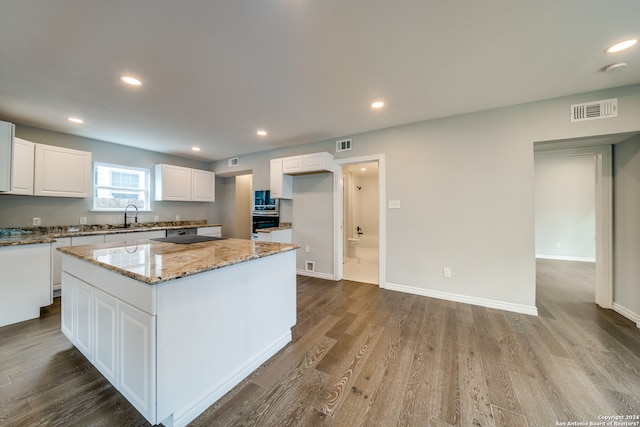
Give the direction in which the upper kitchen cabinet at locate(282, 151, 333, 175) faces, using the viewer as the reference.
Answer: facing the viewer and to the left of the viewer

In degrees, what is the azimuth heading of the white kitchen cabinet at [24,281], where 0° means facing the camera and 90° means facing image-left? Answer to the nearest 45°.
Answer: approximately 270°

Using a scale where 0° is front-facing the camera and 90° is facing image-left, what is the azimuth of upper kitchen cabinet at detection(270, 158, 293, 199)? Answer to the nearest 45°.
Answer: approximately 45°

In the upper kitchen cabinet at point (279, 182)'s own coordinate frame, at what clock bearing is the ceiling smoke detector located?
The ceiling smoke detector is roughly at 9 o'clock from the upper kitchen cabinet.

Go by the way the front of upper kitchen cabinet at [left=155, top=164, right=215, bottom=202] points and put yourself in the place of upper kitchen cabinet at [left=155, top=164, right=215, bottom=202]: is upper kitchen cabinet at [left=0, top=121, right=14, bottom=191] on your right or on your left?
on your right

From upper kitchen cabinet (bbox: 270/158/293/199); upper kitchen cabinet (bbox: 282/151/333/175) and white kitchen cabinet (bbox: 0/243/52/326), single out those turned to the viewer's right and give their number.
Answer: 1

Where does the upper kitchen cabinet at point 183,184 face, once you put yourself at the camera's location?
facing the viewer and to the right of the viewer

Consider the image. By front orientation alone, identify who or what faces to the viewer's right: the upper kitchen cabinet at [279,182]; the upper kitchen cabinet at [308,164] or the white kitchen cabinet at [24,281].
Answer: the white kitchen cabinet

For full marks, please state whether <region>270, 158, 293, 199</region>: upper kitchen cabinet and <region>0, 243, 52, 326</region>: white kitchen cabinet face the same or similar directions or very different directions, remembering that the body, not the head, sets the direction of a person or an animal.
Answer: very different directions
